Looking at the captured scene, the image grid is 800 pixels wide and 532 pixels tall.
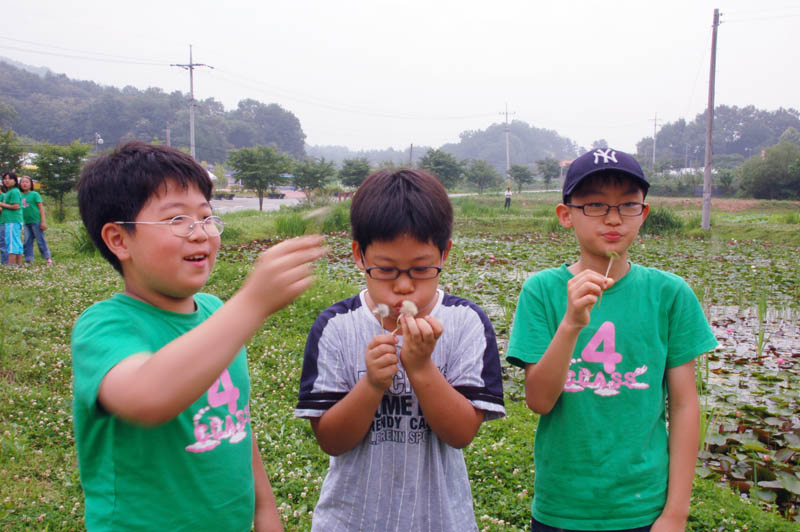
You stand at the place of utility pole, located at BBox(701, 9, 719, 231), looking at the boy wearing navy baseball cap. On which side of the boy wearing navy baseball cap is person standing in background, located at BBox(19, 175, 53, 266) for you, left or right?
right

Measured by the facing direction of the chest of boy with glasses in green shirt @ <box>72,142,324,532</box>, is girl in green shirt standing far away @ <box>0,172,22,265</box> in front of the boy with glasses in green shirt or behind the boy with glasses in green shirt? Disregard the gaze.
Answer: behind

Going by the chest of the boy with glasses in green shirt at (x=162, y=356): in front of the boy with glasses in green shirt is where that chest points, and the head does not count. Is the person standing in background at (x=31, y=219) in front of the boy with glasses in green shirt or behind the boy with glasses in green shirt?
behind

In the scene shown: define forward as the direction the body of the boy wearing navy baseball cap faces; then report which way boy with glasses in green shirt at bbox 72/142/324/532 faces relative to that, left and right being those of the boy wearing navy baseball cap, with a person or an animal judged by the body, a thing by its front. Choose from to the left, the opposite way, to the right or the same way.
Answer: to the left

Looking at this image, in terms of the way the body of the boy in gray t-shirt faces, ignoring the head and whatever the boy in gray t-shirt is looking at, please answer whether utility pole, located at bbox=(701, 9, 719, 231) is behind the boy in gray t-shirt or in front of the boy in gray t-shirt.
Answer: behind

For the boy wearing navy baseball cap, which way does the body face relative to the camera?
toward the camera

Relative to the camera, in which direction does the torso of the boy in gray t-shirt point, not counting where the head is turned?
toward the camera

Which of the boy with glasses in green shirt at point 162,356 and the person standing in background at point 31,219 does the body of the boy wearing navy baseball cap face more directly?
the boy with glasses in green shirt
